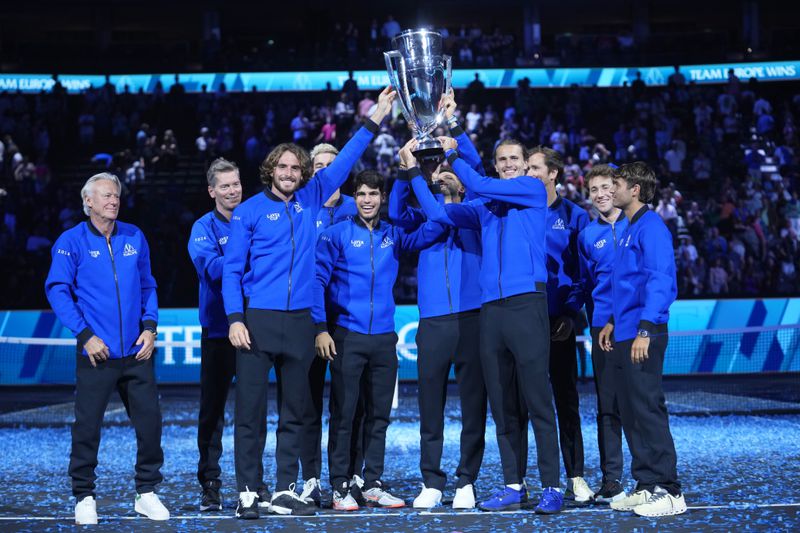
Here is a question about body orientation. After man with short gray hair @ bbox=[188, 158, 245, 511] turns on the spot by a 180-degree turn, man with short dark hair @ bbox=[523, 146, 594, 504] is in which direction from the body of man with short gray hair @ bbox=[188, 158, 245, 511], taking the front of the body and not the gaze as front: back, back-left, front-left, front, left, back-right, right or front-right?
back-right

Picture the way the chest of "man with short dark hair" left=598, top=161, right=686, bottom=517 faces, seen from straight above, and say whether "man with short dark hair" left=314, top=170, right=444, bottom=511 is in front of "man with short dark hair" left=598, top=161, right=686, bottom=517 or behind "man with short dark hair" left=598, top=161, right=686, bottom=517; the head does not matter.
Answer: in front

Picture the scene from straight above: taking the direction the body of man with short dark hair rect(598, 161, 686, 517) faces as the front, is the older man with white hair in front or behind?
in front

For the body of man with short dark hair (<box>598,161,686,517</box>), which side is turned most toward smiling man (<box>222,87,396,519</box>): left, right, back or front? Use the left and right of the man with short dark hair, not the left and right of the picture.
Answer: front

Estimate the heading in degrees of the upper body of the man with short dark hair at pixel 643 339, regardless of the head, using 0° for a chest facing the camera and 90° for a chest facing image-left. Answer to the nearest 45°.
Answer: approximately 90°

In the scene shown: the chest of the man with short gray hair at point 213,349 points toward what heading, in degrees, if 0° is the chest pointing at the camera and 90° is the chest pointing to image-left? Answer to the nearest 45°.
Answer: approximately 315°
